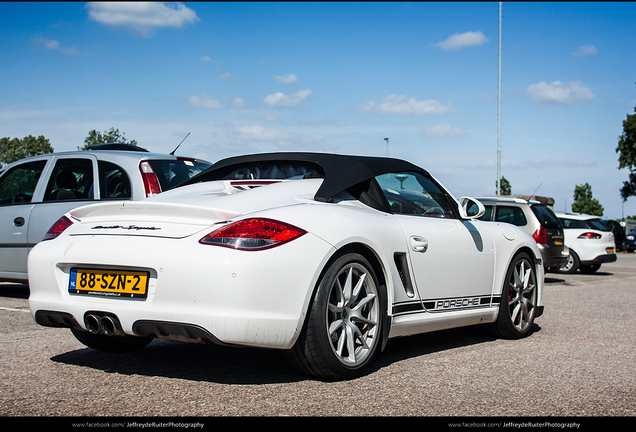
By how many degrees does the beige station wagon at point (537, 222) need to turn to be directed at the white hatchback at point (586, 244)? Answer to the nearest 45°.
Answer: approximately 45° to its right

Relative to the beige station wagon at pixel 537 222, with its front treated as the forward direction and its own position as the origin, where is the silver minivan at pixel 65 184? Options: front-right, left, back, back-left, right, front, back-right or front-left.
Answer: left

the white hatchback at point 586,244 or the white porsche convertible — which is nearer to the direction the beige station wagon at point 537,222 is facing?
the white hatchback

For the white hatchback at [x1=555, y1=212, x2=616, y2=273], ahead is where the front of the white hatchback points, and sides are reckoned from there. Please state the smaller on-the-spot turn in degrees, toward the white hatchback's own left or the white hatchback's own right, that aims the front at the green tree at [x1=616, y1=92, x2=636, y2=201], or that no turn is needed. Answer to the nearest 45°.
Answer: approximately 45° to the white hatchback's own right

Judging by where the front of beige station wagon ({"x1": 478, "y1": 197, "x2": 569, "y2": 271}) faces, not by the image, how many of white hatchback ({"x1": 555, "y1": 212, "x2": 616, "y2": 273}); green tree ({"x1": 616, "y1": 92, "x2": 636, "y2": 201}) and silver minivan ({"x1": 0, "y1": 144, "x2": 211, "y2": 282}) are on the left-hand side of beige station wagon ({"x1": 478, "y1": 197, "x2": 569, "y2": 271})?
1

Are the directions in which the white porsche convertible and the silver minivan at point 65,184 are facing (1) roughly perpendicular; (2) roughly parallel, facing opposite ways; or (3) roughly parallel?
roughly perpendicular

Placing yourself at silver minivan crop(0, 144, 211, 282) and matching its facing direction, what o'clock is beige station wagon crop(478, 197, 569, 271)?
beige station wagon crop(478, 197, 569, 271) is roughly at 4 o'clock from silver minivan crop(0, 144, 211, 282).

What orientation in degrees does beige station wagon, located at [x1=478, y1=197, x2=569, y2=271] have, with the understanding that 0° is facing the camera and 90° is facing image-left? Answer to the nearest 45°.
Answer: approximately 135°

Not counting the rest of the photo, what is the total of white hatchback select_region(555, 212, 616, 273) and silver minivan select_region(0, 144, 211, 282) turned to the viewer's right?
0

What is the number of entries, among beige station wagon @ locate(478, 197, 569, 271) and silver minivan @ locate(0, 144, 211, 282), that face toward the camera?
0

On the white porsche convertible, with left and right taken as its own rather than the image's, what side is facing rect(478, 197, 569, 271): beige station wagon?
front

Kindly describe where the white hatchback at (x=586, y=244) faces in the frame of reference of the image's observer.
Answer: facing away from the viewer and to the left of the viewer

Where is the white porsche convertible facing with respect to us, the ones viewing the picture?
facing away from the viewer and to the right of the viewer

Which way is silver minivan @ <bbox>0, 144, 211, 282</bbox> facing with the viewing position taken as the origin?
facing away from the viewer and to the left of the viewer

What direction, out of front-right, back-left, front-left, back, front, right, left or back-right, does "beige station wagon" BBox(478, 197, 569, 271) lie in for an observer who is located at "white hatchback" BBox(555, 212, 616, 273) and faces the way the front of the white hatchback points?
back-left
